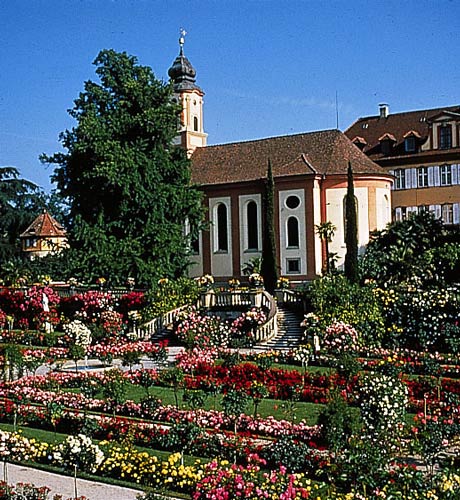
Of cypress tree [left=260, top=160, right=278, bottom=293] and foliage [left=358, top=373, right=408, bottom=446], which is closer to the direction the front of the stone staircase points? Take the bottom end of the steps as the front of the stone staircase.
the foliage

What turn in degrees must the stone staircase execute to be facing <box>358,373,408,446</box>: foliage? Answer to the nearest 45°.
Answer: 0° — it already faces it

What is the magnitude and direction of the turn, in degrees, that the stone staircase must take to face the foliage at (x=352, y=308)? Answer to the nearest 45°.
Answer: approximately 45° to its left

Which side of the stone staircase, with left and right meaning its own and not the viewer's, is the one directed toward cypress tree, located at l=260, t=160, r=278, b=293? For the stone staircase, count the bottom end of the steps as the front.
back

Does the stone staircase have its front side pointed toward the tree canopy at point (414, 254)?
no

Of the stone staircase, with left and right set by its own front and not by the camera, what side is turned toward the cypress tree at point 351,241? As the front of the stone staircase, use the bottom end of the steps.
back

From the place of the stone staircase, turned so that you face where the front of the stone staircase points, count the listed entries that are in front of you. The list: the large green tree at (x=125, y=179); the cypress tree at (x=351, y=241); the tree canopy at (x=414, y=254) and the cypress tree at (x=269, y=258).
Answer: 0

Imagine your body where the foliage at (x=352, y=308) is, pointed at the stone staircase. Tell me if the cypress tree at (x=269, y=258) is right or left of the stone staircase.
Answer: right

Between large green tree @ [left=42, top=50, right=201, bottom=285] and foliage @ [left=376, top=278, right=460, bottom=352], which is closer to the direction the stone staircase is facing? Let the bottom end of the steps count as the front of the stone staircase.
the foliage

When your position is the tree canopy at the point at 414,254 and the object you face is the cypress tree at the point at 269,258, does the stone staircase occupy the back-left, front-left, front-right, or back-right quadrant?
front-left

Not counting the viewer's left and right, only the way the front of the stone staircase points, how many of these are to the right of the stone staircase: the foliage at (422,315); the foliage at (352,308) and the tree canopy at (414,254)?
0

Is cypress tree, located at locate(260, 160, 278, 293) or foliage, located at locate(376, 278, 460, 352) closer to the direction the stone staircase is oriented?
the foliage

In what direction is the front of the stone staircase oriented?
toward the camera

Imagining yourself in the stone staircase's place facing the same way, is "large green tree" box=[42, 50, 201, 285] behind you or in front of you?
behind

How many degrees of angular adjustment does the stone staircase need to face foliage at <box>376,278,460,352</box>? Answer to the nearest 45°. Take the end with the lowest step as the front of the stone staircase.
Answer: approximately 90° to its left
